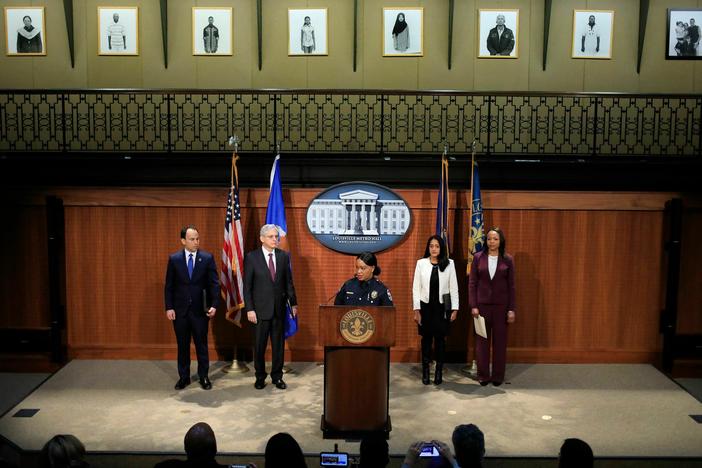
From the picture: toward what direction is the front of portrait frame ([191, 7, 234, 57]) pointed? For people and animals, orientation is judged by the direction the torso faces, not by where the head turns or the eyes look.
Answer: toward the camera

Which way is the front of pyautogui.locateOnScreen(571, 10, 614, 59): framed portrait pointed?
toward the camera

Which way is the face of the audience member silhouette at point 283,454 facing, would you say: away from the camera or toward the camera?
away from the camera

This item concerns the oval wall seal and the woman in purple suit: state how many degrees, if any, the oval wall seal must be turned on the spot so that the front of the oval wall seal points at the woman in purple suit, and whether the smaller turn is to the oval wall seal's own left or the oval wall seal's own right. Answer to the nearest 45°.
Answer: approximately 45° to the oval wall seal's own left

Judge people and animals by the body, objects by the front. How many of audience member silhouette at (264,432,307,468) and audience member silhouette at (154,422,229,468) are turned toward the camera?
0

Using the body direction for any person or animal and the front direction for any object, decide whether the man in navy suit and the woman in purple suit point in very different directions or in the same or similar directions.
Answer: same or similar directions

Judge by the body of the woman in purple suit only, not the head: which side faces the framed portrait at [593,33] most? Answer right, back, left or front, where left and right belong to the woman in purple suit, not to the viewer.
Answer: back

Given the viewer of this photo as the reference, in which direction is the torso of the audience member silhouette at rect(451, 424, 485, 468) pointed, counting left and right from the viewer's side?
facing away from the viewer

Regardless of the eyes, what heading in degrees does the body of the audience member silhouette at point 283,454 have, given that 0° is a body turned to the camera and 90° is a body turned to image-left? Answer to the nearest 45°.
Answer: approximately 180°

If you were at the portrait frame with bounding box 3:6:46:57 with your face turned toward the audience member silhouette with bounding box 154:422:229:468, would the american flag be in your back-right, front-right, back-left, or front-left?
front-left

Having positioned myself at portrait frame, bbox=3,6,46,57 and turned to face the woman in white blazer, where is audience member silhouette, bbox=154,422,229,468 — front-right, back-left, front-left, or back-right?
front-right

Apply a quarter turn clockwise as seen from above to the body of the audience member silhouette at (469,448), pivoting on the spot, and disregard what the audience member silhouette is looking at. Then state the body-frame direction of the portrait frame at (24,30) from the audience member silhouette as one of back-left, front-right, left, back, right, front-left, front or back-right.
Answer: back-left

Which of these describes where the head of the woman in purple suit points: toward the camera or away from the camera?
toward the camera

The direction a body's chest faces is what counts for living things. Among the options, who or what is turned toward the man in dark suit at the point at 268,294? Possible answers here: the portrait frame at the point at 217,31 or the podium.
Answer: the portrait frame

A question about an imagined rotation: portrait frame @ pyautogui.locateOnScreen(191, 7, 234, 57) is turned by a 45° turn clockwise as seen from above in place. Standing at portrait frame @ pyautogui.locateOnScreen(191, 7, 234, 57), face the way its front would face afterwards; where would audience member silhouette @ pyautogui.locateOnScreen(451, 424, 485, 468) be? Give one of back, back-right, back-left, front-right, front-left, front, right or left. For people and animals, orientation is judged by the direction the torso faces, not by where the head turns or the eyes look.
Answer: front-left

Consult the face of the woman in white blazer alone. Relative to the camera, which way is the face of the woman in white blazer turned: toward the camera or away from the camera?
toward the camera

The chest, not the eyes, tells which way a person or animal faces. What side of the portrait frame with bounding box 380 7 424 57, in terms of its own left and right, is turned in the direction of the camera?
front

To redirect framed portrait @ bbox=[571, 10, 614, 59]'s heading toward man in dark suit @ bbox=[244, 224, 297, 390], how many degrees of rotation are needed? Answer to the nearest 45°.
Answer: approximately 45° to its right

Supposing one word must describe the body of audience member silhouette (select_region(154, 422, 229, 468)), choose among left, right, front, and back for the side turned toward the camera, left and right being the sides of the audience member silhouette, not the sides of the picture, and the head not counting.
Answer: back
